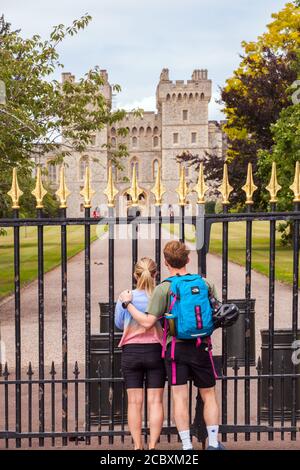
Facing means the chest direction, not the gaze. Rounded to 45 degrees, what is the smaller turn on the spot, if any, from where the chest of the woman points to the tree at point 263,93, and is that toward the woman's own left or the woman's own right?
0° — they already face it

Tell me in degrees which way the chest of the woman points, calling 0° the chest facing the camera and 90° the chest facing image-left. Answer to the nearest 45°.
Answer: approximately 180°

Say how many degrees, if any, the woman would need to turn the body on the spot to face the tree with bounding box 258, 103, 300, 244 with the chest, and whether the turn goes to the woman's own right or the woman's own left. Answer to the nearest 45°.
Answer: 0° — they already face it

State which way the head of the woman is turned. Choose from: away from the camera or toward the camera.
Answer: away from the camera

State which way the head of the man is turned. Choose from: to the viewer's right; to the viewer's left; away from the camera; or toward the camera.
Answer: away from the camera
